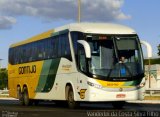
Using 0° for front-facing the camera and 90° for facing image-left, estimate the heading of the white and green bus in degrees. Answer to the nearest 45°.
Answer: approximately 315°
